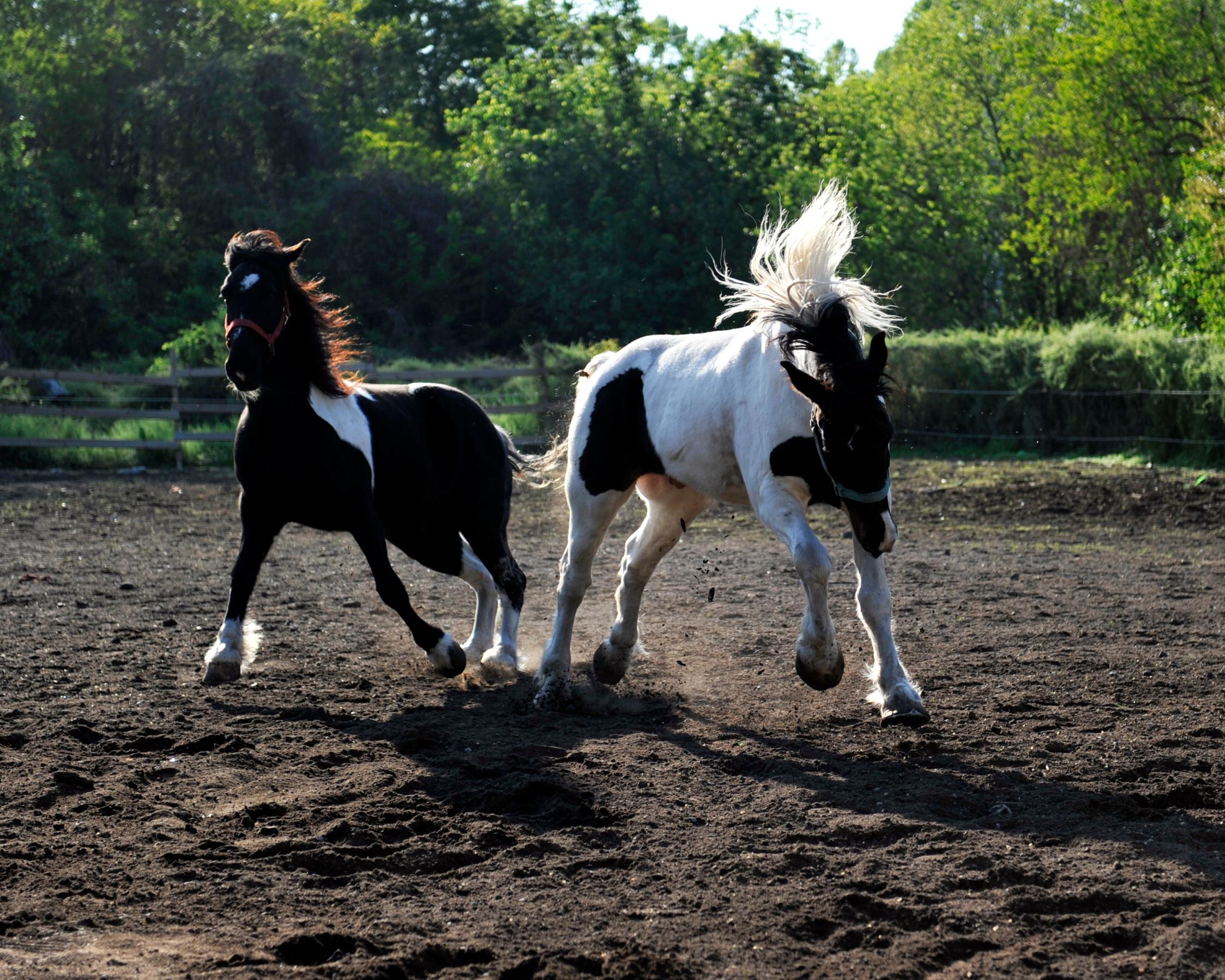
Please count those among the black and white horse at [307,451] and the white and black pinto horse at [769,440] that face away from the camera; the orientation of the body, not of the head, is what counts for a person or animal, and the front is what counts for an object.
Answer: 0

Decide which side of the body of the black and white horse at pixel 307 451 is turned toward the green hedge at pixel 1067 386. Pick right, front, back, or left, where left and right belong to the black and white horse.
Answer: back

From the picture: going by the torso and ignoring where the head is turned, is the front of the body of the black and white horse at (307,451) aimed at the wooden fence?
no

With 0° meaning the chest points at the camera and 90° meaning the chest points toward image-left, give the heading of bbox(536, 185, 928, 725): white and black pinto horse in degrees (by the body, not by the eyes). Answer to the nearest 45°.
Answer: approximately 315°

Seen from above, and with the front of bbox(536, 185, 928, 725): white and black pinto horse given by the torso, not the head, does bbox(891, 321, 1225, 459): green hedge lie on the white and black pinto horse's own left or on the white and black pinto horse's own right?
on the white and black pinto horse's own left

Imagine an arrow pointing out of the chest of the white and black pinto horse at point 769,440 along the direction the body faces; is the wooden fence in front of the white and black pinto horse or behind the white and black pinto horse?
behind

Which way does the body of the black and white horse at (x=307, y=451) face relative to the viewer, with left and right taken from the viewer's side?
facing the viewer and to the left of the viewer

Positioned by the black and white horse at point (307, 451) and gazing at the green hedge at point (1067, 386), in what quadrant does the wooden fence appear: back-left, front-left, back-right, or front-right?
front-left

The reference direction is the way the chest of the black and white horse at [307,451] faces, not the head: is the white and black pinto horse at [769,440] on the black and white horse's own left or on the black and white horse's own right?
on the black and white horse's own left
